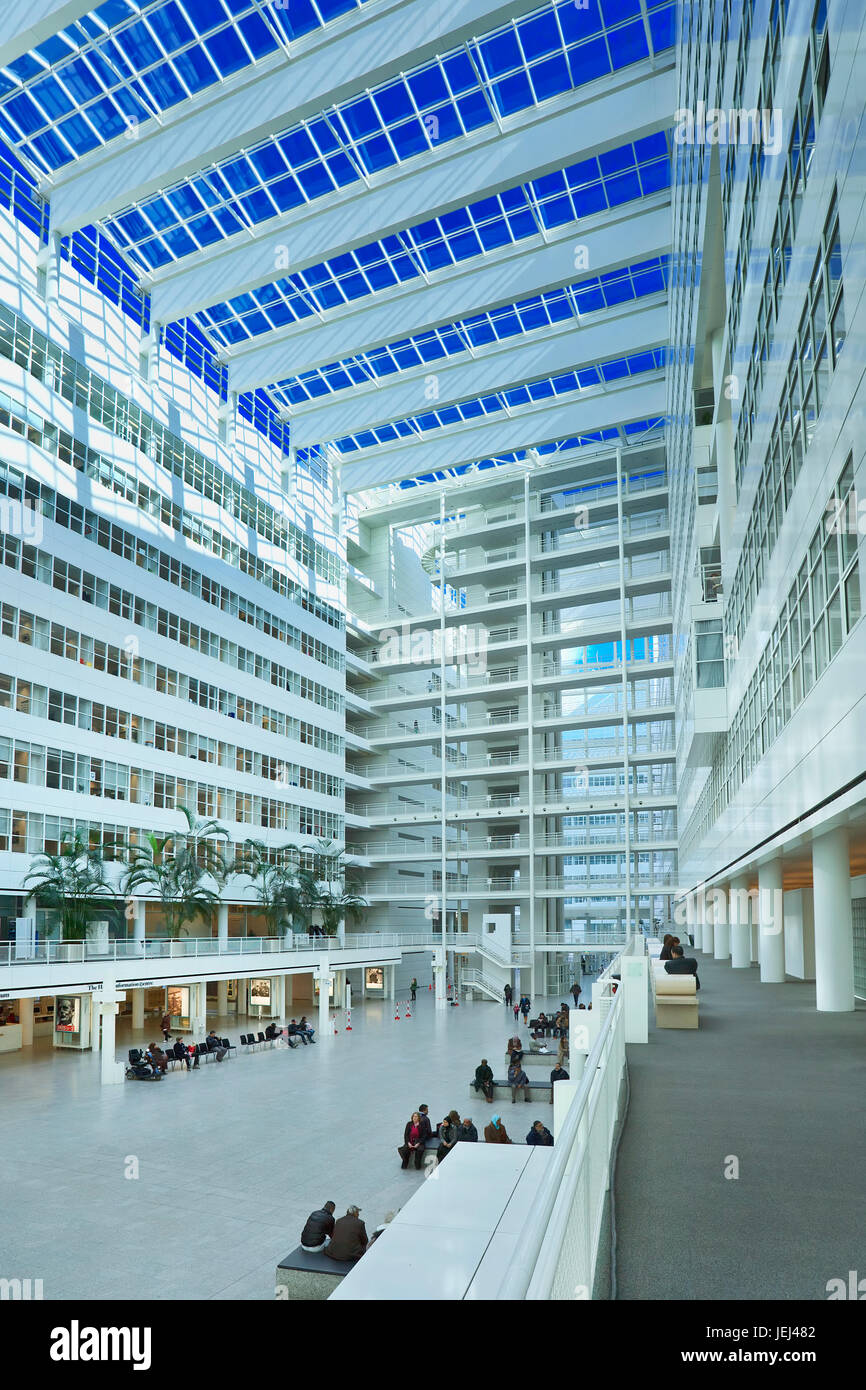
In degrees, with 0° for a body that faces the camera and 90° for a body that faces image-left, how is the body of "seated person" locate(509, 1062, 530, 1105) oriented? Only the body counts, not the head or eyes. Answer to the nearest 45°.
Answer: approximately 0°

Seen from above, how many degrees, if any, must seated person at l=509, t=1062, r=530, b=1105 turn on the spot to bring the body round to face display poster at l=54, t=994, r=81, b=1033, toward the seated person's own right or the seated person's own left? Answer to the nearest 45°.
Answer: approximately 135° to the seated person's own right

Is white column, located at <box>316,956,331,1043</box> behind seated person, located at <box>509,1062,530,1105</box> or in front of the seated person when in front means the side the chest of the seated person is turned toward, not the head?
behind

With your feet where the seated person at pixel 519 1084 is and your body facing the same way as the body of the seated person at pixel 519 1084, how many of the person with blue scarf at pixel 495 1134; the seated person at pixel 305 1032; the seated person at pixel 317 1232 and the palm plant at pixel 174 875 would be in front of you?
2

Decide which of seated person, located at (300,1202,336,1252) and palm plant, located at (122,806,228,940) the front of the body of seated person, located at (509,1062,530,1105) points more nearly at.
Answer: the seated person
